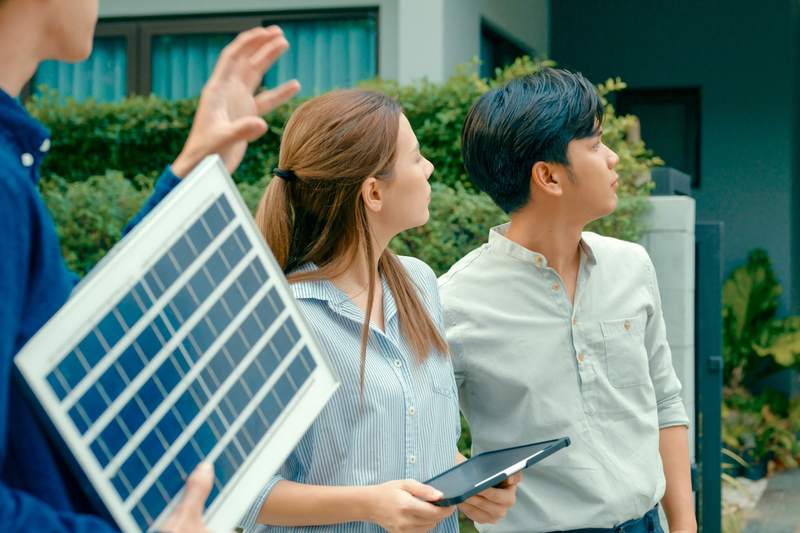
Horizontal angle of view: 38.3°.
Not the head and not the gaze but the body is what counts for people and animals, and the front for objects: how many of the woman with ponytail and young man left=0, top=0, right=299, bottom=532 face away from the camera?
0

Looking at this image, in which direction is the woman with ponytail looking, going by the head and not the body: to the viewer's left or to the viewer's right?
to the viewer's right

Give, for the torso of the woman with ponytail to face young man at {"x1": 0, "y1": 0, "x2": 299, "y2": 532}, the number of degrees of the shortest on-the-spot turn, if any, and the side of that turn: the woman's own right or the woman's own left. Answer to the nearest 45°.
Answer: approximately 45° to the woman's own right

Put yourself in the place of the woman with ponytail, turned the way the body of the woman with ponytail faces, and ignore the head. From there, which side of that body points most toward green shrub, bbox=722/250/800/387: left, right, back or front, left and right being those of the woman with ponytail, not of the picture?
left

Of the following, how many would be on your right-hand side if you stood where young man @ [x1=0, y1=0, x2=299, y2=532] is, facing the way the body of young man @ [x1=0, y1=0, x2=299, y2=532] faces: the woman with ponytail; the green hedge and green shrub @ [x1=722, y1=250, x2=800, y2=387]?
0

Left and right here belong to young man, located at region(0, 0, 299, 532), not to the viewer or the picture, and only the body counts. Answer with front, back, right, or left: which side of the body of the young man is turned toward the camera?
right

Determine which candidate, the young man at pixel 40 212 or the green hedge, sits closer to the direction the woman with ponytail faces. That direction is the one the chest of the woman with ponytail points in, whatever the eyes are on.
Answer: the young man

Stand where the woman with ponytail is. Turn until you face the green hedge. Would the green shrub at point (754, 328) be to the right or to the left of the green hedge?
right

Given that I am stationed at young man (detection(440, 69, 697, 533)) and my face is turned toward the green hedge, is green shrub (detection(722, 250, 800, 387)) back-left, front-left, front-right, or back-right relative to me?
front-right

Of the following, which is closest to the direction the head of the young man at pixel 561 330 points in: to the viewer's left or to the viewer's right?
to the viewer's right

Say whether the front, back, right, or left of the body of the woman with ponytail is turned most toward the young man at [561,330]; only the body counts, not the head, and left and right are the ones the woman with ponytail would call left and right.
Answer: left

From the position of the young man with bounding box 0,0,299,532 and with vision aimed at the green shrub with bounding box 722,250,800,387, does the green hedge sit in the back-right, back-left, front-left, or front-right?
front-left

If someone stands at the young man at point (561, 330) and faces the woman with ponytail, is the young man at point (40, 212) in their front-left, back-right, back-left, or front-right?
front-left

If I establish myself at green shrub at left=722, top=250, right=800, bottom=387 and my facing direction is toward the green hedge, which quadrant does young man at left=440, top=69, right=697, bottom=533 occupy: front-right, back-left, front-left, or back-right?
front-left

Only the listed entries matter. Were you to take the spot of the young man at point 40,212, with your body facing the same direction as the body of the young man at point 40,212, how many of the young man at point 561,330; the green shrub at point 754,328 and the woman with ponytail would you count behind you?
0

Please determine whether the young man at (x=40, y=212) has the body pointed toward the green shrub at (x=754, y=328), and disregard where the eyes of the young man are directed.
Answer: no

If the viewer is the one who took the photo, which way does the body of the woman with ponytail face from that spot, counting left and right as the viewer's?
facing the viewer and to the right of the viewer
